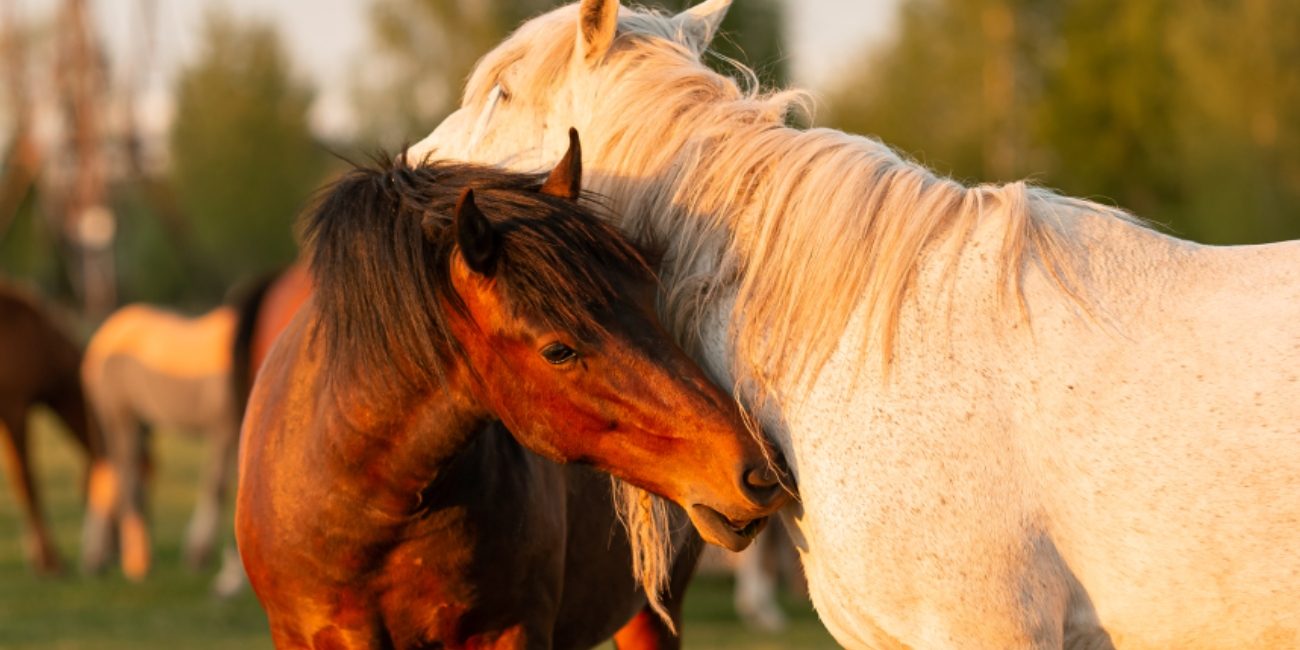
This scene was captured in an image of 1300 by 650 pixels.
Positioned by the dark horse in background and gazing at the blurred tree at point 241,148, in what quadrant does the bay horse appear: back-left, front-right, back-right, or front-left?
back-right

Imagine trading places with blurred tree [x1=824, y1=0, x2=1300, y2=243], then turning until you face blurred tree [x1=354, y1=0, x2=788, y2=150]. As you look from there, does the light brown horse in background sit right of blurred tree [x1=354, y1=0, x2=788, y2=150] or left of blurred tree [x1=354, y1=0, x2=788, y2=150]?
left

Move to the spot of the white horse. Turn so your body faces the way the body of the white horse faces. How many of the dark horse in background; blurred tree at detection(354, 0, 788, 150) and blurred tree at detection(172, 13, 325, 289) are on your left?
0

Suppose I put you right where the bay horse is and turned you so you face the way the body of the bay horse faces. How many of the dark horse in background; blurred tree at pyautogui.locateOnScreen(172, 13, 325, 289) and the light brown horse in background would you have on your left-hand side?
0

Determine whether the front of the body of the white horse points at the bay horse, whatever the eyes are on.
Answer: yes

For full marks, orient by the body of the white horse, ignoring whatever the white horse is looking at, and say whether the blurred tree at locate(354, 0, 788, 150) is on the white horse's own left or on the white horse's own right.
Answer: on the white horse's own right

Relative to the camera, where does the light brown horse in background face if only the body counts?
to the viewer's right

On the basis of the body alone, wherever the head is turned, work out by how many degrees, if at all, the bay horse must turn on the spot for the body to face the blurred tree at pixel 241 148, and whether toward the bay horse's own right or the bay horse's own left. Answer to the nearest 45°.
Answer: approximately 135° to the bay horse's own right

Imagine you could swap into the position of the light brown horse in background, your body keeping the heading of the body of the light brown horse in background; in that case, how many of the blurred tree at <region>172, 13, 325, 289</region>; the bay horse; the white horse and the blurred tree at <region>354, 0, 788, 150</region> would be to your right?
2

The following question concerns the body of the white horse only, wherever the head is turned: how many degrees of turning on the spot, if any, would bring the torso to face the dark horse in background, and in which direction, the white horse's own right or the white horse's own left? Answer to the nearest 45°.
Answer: approximately 45° to the white horse's own right

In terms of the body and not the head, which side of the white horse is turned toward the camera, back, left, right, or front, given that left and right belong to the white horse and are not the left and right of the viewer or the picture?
left

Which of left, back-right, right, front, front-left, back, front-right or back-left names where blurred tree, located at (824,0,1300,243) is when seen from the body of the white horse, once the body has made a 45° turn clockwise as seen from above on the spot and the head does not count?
front-right
